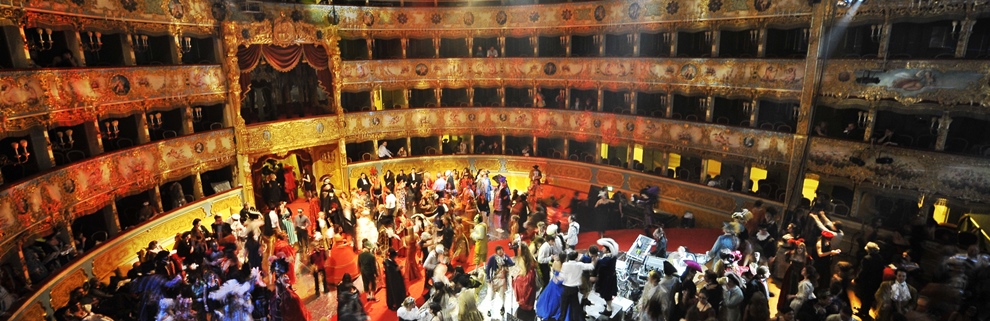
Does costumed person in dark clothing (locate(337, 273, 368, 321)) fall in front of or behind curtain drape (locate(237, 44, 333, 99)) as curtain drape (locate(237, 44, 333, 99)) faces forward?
in front

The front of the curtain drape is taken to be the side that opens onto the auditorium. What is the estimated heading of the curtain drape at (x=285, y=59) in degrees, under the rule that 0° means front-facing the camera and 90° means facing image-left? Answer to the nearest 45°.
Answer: approximately 0°

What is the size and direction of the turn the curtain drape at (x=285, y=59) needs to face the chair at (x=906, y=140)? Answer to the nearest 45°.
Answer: approximately 45° to its left

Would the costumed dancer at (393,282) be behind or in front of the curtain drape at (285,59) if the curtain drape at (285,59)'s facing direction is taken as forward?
in front

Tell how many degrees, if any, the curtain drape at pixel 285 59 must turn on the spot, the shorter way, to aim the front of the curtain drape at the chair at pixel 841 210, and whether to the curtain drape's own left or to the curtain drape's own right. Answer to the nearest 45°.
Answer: approximately 45° to the curtain drape's own left

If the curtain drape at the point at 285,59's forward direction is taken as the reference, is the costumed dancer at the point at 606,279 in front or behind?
in front

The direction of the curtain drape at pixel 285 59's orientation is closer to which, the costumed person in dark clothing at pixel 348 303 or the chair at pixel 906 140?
the costumed person in dark clothing

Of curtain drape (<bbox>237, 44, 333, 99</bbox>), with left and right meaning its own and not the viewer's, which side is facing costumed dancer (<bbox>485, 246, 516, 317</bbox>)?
front

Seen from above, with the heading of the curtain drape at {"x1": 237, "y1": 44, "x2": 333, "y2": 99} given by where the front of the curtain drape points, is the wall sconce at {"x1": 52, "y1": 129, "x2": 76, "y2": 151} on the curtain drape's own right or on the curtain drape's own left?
on the curtain drape's own right

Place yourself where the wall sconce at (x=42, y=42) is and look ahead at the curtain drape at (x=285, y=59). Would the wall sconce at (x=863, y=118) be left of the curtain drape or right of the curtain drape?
right
